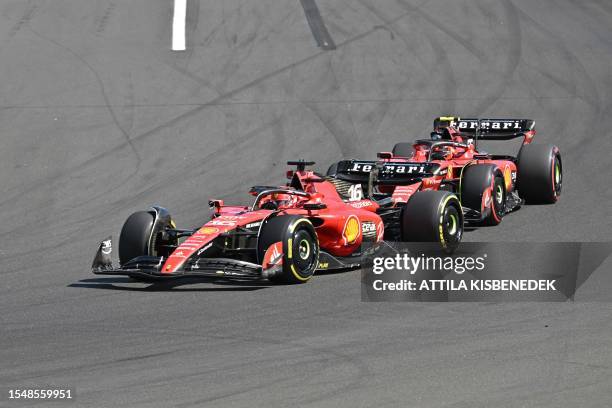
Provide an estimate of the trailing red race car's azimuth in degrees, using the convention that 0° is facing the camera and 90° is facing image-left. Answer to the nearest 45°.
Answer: approximately 45°

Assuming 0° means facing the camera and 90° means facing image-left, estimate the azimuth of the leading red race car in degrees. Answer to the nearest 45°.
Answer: approximately 45°

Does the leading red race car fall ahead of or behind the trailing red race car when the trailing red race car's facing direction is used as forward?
ahead

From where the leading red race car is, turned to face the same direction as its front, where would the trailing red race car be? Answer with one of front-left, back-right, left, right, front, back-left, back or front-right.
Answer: back
